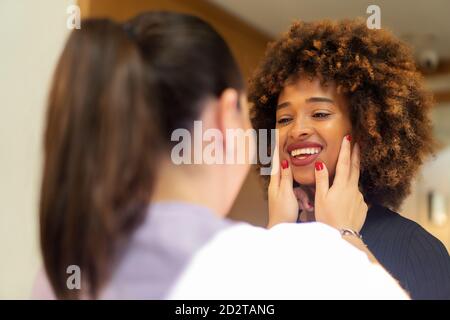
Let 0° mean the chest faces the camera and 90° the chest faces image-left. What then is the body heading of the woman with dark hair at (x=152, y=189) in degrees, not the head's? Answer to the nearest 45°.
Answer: approximately 225°

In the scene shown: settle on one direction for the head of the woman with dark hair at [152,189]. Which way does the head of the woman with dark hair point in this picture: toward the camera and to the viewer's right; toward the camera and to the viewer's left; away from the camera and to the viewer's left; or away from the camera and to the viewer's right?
away from the camera and to the viewer's right

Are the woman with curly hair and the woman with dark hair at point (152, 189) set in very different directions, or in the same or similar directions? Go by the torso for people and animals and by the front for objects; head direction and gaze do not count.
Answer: very different directions

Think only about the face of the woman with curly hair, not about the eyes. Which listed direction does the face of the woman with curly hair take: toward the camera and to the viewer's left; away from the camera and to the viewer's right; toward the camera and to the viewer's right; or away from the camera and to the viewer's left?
toward the camera and to the viewer's left

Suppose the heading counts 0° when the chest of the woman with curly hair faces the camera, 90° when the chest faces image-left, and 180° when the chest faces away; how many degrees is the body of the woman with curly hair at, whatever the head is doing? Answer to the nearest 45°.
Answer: approximately 45°
